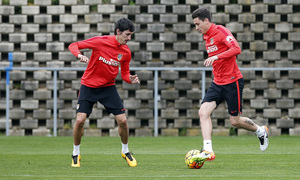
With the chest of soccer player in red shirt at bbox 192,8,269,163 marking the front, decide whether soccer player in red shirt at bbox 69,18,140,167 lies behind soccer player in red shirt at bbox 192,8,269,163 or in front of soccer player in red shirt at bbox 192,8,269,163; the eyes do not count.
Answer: in front

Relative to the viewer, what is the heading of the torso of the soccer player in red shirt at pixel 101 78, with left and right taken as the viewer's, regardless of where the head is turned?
facing the viewer and to the right of the viewer

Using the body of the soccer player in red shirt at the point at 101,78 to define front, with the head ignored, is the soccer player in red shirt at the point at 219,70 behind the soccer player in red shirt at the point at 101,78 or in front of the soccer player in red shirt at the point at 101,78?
in front

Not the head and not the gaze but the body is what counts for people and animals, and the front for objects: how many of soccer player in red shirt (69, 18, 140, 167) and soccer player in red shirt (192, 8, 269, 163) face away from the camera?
0

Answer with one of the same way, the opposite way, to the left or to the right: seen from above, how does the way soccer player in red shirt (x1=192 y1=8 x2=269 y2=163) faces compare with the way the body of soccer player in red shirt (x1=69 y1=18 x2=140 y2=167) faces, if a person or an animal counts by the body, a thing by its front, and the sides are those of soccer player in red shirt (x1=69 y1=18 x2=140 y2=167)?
to the right

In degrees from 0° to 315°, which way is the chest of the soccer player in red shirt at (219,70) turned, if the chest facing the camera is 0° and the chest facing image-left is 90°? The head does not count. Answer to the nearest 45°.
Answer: approximately 45°

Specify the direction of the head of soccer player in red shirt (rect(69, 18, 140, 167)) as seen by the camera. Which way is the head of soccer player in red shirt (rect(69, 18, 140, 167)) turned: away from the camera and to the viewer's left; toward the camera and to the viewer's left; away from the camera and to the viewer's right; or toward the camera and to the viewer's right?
toward the camera and to the viewer's right
